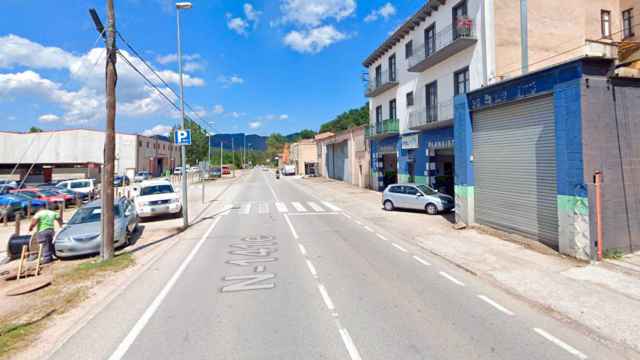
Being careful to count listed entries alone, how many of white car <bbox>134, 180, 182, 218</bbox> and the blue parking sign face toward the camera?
2

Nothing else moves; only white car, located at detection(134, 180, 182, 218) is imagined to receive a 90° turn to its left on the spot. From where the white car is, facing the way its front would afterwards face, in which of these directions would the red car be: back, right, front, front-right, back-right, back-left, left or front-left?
back-left

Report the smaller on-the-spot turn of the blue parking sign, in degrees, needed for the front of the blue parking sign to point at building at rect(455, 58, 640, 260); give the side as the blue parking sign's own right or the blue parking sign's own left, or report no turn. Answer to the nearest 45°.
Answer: approximately 45° to the blue parking sign's own left

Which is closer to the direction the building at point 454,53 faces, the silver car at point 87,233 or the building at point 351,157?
the silver car

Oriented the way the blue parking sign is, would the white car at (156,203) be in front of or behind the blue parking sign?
behind
